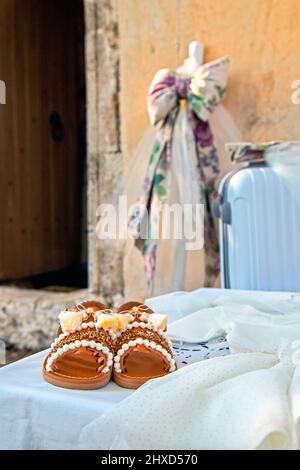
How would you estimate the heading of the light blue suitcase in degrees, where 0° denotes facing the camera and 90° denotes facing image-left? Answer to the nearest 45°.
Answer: approximately 0°

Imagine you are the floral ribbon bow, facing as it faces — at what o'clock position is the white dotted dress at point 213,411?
The white dotted dress is roughly at 12 o'clock from the floral ribbon bow.
